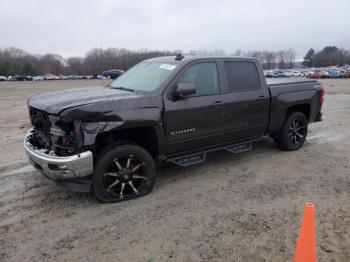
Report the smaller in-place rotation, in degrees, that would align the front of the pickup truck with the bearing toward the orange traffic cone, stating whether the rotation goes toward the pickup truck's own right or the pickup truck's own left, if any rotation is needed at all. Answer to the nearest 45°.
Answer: approximately 90° to the pickup truck's own left

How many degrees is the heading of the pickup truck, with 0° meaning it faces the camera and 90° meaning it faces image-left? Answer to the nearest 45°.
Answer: approximately 45°
